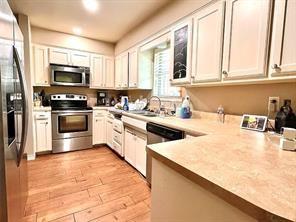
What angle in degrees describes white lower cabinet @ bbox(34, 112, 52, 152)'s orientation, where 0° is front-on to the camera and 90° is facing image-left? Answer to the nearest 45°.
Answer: approximately 0°

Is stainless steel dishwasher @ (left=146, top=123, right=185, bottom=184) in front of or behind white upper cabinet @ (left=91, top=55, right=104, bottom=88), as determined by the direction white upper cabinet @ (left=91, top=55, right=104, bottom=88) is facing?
in front
